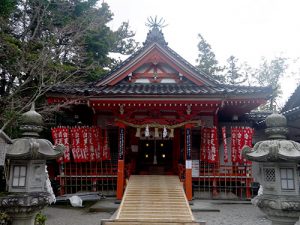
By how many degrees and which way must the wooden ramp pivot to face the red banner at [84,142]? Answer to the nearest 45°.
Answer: approximately 135° to its right

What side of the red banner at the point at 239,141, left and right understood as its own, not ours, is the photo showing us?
front

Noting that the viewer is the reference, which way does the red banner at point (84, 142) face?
facing the viewer

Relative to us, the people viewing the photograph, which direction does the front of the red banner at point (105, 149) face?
facing the viewer

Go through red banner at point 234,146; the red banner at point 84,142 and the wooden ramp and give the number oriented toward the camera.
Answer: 3

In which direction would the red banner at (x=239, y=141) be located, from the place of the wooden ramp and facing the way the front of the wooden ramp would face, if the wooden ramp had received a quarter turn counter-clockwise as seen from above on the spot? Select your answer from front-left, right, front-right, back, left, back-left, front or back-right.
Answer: front-left

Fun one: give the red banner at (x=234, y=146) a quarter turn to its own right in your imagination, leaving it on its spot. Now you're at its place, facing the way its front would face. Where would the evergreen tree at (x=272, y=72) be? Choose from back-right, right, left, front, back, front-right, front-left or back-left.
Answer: right

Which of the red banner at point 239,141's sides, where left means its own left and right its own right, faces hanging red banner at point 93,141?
right

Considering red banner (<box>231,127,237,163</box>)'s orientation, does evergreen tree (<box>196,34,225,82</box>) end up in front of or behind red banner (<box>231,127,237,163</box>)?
behind

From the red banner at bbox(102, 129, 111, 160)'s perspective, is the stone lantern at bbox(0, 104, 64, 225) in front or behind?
in front
